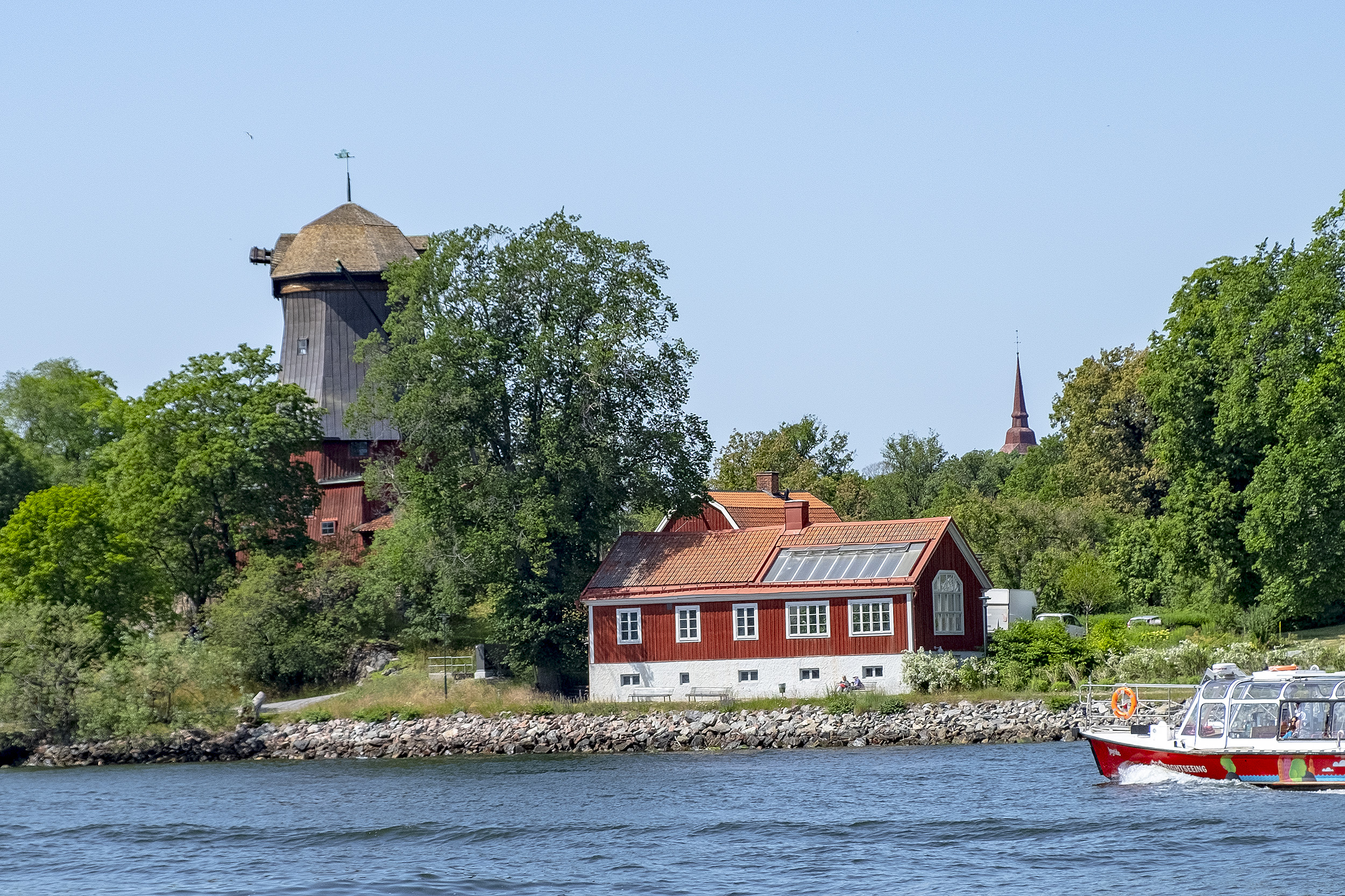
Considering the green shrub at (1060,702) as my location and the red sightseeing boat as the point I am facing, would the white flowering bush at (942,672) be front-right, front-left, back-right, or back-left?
back-right

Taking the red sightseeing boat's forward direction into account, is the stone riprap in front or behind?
in front

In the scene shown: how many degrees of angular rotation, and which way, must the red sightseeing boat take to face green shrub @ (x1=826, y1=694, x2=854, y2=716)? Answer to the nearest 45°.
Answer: approximately 45° to its right

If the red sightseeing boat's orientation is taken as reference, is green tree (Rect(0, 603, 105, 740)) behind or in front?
in front

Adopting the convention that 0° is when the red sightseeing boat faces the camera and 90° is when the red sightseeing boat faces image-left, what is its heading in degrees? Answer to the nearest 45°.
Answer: approximately 90°

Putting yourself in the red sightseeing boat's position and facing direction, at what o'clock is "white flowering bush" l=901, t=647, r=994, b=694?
The white flowering bush is roughly at 2 o'clock from the red sightseeing boat.

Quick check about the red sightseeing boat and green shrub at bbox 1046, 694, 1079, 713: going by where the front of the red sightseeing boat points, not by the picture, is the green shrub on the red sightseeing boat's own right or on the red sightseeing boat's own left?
on the red sightseeing boat's own right

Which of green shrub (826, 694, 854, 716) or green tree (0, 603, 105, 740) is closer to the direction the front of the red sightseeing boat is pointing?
the green tree
